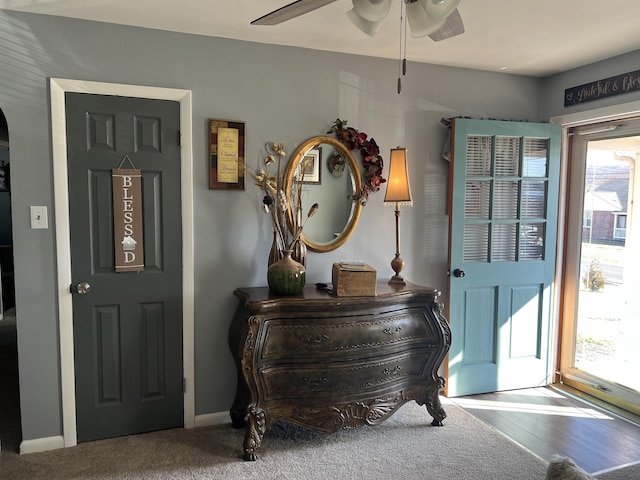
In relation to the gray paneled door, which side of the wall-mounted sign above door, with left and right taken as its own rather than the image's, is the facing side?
front

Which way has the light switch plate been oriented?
toward the camera

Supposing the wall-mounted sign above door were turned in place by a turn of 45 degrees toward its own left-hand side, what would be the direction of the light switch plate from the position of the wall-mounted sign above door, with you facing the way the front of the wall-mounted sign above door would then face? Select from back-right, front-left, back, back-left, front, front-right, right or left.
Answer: front-right

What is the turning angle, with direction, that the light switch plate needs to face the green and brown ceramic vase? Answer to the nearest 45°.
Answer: approximately 45° to its left

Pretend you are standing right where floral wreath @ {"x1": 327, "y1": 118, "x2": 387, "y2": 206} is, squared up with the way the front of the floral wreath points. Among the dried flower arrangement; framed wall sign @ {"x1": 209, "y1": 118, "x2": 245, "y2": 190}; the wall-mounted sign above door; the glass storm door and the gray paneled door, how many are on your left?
2

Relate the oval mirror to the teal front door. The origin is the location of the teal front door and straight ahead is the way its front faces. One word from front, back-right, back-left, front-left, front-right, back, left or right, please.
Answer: front-right

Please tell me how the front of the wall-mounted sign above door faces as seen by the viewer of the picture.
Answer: facing the viewer and to the left of the viewer

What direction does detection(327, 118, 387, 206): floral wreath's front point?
toward the camera

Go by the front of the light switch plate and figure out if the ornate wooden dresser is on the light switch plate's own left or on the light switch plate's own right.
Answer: on the light switch plate's own left

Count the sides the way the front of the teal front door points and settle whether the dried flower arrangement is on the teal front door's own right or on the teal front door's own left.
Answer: on the teal front door's own right

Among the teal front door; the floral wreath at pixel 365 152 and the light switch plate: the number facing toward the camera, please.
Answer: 3

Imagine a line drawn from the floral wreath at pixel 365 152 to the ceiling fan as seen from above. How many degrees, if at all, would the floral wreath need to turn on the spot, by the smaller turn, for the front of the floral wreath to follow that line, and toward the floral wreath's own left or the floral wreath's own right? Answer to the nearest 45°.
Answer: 0° — it already faces it

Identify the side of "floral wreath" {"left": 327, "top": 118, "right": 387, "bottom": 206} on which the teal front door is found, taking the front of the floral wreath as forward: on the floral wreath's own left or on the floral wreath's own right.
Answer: on the floral wreath's own left
